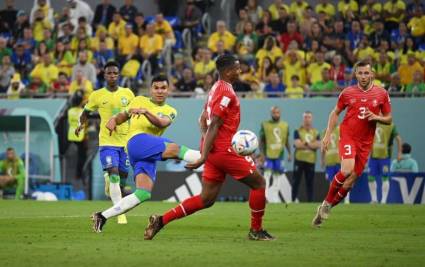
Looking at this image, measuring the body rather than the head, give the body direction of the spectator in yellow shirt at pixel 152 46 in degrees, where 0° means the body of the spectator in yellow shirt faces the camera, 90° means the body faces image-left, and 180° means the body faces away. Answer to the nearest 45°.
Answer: approximately 0°

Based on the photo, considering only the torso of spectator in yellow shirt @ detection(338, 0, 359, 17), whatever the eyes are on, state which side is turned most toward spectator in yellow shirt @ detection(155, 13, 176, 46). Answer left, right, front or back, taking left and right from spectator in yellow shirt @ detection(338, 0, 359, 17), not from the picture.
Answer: right

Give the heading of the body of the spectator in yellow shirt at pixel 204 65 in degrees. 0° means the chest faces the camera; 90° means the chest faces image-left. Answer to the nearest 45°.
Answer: approximately 0°

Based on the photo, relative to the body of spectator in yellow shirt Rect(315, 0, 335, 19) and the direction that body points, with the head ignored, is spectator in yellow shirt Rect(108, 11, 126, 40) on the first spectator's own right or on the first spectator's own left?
on the first spectator's own right

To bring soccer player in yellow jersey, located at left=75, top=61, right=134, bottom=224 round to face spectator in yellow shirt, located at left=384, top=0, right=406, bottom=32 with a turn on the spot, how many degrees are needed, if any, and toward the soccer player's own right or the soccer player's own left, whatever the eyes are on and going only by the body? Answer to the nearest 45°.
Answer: approximately 135° to the soccer player's own left
